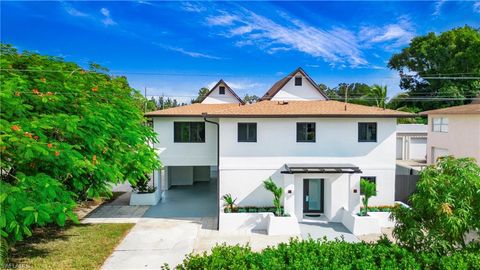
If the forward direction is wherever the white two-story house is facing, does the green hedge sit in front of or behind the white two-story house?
in front

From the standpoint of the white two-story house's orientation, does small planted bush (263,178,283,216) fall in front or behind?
in front

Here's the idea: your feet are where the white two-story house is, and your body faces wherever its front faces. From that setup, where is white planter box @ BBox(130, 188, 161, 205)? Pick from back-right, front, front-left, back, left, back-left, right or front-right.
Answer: right

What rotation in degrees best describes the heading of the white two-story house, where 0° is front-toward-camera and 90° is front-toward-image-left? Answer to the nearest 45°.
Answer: approximately 0°

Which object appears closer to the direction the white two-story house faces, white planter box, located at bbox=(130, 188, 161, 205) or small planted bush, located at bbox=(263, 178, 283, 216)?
the small planted bush

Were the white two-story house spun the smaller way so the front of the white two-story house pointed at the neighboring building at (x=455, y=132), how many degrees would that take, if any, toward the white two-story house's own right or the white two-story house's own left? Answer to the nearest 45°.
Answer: approximately 135° to the white two-story house's own left

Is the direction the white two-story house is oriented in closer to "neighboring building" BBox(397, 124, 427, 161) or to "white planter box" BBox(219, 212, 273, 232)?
the white planter box

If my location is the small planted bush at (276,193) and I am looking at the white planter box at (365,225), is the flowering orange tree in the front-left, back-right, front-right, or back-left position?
back-right

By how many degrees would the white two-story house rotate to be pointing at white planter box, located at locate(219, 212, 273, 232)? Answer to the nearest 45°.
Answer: approximately 45° to its right

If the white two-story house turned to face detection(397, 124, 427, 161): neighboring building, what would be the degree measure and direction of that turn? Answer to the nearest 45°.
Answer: approximately 135° to its left

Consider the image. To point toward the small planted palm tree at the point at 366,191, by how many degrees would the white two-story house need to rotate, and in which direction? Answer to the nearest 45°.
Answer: approximately 45° to its left

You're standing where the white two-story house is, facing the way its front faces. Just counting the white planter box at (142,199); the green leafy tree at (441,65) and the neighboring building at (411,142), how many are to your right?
1

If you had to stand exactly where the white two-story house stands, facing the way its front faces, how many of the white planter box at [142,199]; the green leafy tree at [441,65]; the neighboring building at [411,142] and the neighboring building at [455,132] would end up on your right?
1
